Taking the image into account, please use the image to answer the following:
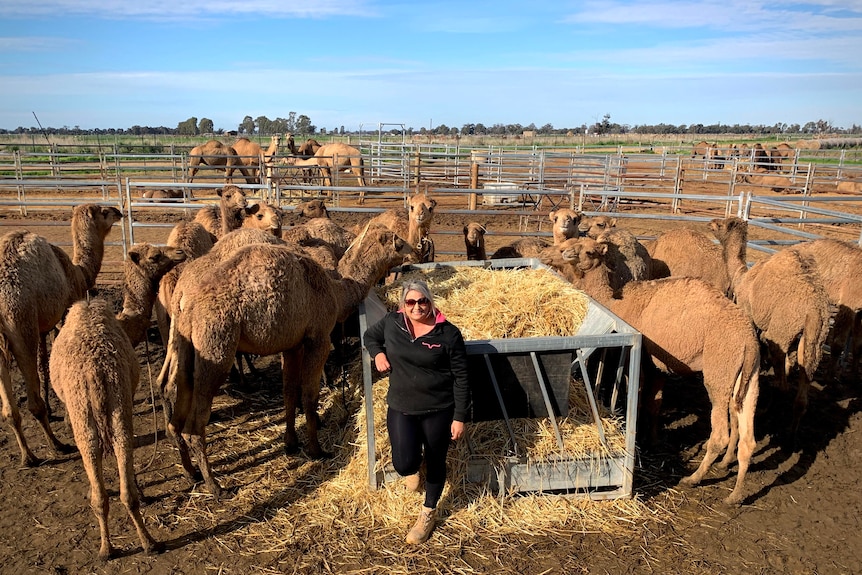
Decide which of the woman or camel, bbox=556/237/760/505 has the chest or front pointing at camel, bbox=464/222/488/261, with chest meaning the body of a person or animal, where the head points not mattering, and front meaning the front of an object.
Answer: camel, bbox=556/237/760/505

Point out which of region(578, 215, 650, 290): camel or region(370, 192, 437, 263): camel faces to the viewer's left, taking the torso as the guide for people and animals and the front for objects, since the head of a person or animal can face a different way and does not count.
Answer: region(578, 215, 650, 290): camel

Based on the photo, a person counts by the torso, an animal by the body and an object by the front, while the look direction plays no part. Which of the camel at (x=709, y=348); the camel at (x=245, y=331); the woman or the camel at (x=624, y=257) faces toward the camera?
the woman

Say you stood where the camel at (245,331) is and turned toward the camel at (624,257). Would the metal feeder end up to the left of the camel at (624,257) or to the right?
right

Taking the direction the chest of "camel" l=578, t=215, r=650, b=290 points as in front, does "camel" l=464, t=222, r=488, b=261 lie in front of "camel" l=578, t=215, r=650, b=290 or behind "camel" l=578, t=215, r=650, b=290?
in front

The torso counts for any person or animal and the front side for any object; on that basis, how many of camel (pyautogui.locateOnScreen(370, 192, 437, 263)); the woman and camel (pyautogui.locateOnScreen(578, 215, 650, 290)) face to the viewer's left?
1

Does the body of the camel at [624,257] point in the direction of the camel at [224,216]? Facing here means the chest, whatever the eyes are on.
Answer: yes

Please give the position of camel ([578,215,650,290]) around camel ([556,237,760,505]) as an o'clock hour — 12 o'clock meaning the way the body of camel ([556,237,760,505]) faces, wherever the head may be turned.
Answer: camel ([578,215,650,290]) is roughly at 1 o'clock from camel ([556,237,760,505]).

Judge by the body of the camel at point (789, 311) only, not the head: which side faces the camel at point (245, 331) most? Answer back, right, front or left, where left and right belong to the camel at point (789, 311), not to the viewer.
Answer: left

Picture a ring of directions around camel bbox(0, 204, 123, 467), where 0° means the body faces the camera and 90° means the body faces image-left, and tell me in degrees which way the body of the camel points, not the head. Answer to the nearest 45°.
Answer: approximately 225°

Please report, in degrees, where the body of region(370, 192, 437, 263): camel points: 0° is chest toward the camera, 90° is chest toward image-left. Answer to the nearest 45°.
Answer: approximately 315°

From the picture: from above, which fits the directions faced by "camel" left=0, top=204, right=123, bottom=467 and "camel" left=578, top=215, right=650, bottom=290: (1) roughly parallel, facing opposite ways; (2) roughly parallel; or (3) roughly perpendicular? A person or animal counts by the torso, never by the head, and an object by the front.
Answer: roughly perpendicular

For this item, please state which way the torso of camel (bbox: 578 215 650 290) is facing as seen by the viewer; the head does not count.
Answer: to the viewer's left
